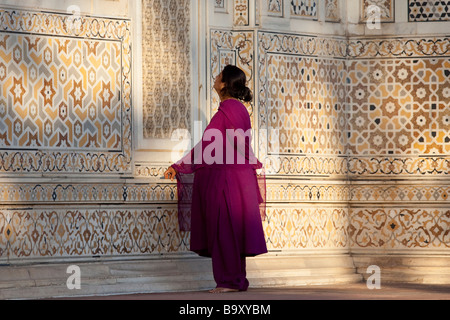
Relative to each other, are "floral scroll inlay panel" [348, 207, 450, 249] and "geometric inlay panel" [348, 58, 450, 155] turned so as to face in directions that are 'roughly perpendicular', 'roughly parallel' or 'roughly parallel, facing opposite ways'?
roughly parallel

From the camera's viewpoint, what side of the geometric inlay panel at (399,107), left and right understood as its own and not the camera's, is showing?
front

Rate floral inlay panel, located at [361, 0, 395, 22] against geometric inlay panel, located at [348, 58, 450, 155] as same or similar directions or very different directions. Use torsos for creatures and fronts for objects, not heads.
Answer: same or similar directions

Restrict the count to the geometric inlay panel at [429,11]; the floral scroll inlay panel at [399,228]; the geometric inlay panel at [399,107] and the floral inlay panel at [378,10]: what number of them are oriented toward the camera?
4

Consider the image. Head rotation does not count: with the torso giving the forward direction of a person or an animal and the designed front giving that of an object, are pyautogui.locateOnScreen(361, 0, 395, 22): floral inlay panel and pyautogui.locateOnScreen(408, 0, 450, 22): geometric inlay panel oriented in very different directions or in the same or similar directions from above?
same or similar directions

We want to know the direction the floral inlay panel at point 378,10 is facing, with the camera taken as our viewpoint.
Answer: facing the viewer

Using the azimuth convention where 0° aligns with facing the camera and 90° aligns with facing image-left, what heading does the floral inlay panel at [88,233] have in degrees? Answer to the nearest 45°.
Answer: approximately 0°

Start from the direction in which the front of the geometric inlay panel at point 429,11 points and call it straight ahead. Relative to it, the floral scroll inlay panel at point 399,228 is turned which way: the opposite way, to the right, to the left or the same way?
the same way

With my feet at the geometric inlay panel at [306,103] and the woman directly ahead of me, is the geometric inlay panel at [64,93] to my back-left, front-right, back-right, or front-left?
front-right

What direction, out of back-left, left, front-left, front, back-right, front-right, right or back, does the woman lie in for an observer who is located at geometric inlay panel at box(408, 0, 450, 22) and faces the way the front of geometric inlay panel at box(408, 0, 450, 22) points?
front-right

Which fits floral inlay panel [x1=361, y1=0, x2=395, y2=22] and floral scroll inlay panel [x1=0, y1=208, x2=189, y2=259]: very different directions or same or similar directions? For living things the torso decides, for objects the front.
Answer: same or similar directions

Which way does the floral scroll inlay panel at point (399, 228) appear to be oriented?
toward the camera

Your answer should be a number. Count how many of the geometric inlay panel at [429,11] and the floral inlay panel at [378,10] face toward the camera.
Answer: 2

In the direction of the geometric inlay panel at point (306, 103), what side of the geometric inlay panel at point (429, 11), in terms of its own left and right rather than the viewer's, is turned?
right
